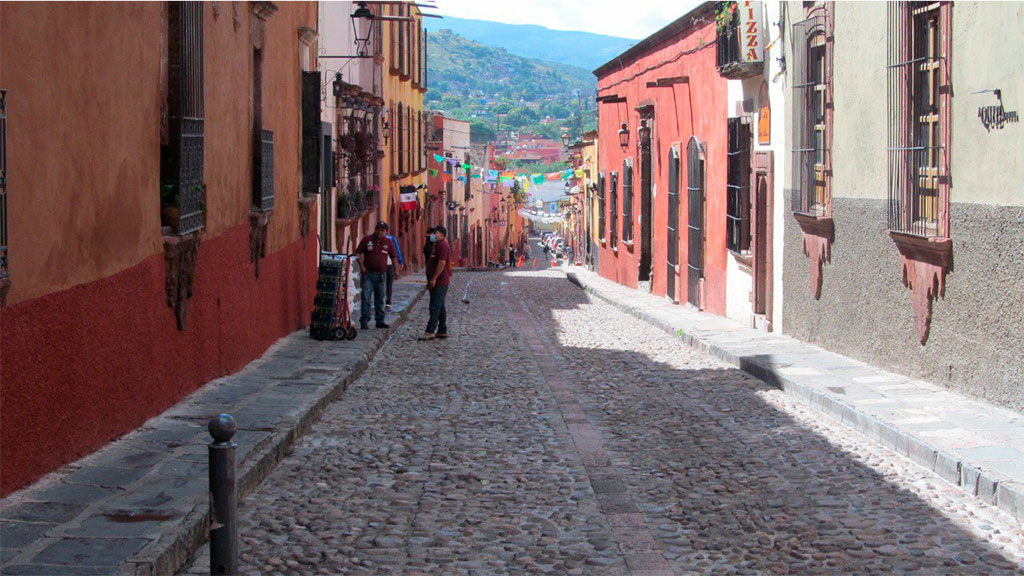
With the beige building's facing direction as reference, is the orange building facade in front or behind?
in front

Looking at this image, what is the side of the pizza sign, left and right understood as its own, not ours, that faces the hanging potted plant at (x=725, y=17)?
back

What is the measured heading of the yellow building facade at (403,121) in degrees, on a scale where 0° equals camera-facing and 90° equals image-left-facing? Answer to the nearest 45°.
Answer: approximately 270°

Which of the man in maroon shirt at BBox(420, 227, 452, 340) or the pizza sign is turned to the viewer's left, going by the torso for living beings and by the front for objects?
the man in maroon shirt

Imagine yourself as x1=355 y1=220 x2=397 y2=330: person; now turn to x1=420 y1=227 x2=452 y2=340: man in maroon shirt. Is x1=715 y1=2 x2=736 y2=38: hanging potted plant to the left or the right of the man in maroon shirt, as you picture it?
left

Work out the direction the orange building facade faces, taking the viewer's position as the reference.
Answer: facing the viewer and to the right of the viewer

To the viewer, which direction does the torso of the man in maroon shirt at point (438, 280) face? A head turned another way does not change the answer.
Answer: to the viewer's left

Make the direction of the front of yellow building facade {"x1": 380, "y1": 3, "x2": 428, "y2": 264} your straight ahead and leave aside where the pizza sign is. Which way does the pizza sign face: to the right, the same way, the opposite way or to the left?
to the right

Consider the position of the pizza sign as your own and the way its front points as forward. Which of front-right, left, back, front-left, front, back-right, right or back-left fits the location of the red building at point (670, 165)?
back

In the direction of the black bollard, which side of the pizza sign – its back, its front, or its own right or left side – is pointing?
front

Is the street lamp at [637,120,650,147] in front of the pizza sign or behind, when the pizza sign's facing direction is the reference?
behind
